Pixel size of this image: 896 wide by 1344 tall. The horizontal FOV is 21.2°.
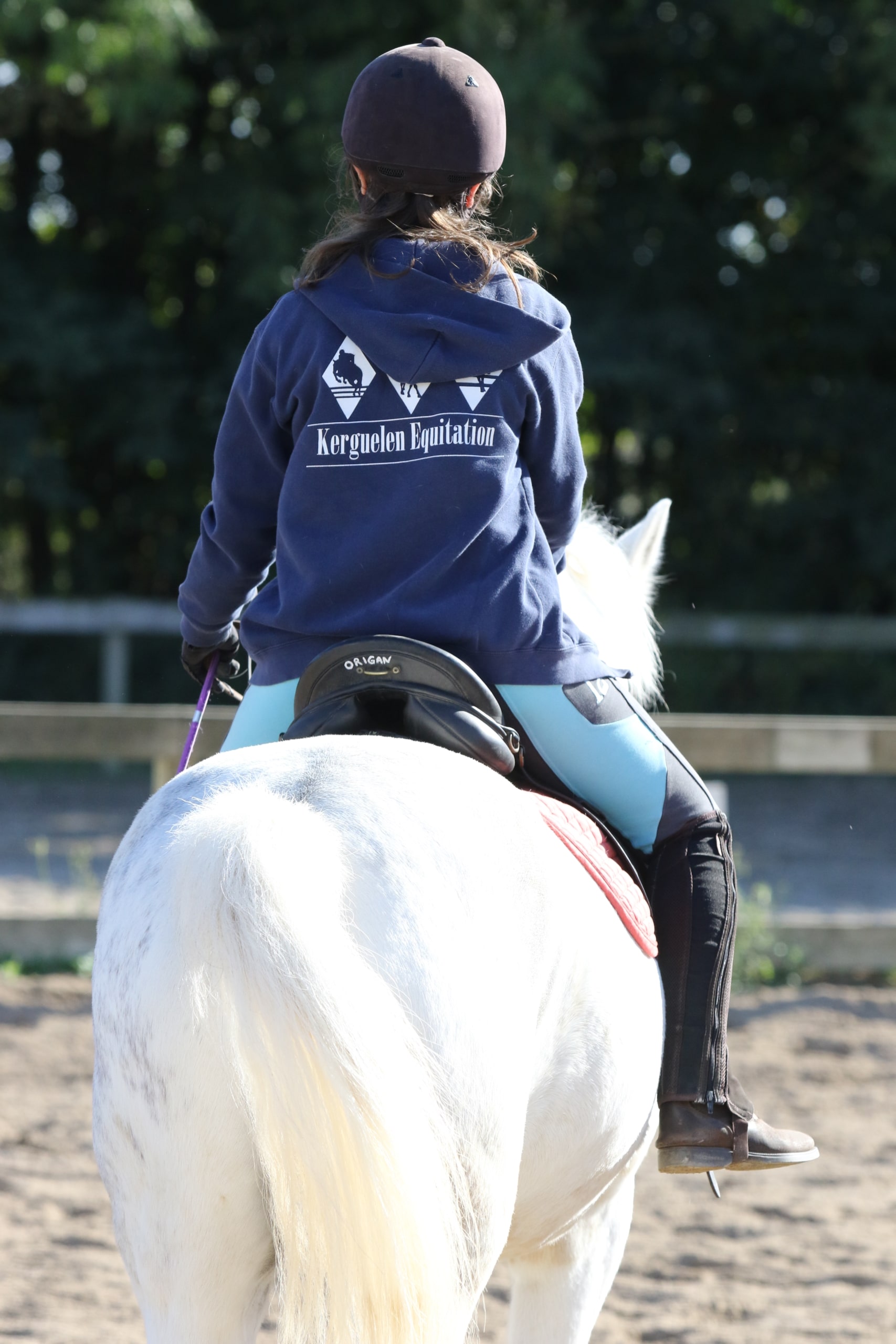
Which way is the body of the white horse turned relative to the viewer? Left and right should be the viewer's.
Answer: facing away from the viewer and to the right of the viewer

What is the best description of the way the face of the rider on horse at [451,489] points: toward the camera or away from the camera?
away from the camera

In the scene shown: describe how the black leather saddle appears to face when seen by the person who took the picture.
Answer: facing away from the viewer

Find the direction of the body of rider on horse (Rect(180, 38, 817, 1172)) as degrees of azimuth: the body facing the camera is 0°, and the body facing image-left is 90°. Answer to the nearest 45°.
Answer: approximately 180°
